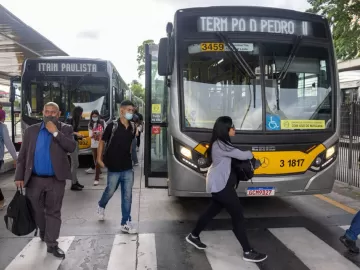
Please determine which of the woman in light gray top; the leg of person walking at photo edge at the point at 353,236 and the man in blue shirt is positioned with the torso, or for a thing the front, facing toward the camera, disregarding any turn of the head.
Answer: the man in blue shirt

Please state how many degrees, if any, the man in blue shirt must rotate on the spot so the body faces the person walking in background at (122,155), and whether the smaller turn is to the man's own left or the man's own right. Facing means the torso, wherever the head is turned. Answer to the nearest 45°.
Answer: approximately 135° to the man's own left

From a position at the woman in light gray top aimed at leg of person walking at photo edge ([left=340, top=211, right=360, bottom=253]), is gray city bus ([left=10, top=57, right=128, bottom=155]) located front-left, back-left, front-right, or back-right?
back-left

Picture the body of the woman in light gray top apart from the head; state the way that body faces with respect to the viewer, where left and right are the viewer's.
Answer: facing to the right of the viewer

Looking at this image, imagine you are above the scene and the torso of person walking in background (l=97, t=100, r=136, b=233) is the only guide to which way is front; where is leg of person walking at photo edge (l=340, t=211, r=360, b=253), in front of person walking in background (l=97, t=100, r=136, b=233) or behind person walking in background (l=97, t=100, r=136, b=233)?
in front

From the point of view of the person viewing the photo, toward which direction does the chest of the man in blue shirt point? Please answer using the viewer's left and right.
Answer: facing the viewer

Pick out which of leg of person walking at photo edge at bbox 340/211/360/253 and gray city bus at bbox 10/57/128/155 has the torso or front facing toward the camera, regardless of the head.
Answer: the gray city bus

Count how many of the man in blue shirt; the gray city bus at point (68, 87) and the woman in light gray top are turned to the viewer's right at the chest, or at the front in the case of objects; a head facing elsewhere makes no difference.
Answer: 1

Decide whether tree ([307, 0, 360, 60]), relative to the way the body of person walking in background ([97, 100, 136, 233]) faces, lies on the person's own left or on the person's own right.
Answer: on the person's own left

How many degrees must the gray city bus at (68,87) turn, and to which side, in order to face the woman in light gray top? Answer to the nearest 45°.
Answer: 0° — it already faces them

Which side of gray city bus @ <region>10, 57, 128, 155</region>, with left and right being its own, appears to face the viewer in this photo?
front

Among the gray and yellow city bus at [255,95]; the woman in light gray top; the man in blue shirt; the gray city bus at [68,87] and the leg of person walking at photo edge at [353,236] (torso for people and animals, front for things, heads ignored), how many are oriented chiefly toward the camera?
3

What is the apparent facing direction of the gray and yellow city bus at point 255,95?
toward the camera

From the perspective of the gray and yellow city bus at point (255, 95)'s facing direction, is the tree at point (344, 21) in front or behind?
behind

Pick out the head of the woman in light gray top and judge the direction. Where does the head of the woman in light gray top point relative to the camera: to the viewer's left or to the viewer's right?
to the viewer's right
